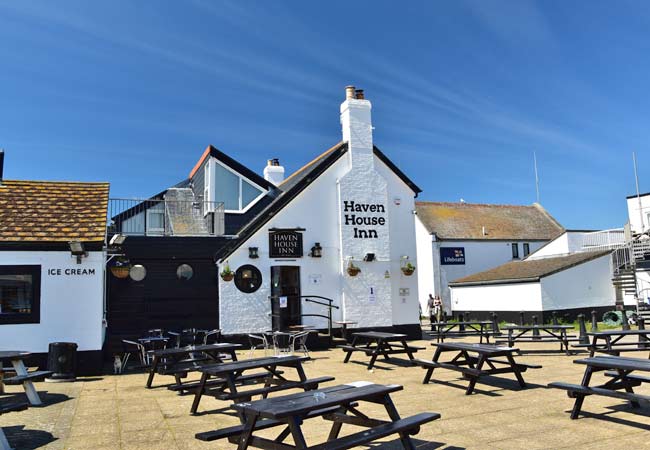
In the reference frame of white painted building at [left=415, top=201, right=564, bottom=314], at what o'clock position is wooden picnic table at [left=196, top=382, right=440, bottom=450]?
The wooden picnic table is roughly at 12 o'clock from the white painted building.

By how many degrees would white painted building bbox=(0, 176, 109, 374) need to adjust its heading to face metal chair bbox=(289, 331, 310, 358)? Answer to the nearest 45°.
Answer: approximately 90° to its left

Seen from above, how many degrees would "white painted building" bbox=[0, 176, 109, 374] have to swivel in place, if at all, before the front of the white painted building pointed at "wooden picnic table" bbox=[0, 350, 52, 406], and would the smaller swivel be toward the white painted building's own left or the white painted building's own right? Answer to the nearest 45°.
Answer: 0° — it already faces it

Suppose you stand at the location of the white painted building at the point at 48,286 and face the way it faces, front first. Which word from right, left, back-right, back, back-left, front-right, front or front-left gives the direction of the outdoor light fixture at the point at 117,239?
back-left

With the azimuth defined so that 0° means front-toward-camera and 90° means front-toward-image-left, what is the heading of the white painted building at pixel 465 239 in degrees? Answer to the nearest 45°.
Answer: approximately 0°

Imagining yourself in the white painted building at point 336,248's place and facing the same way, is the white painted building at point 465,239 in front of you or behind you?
behind

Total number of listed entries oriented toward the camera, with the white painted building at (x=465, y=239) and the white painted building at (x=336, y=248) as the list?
2

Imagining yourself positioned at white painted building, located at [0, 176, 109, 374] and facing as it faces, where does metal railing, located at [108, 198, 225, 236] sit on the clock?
The metal railing is roughly at 7 o'clock from the white painted building.

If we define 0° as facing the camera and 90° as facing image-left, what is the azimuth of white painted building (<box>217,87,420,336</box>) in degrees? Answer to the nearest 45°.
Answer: approximately 0°
